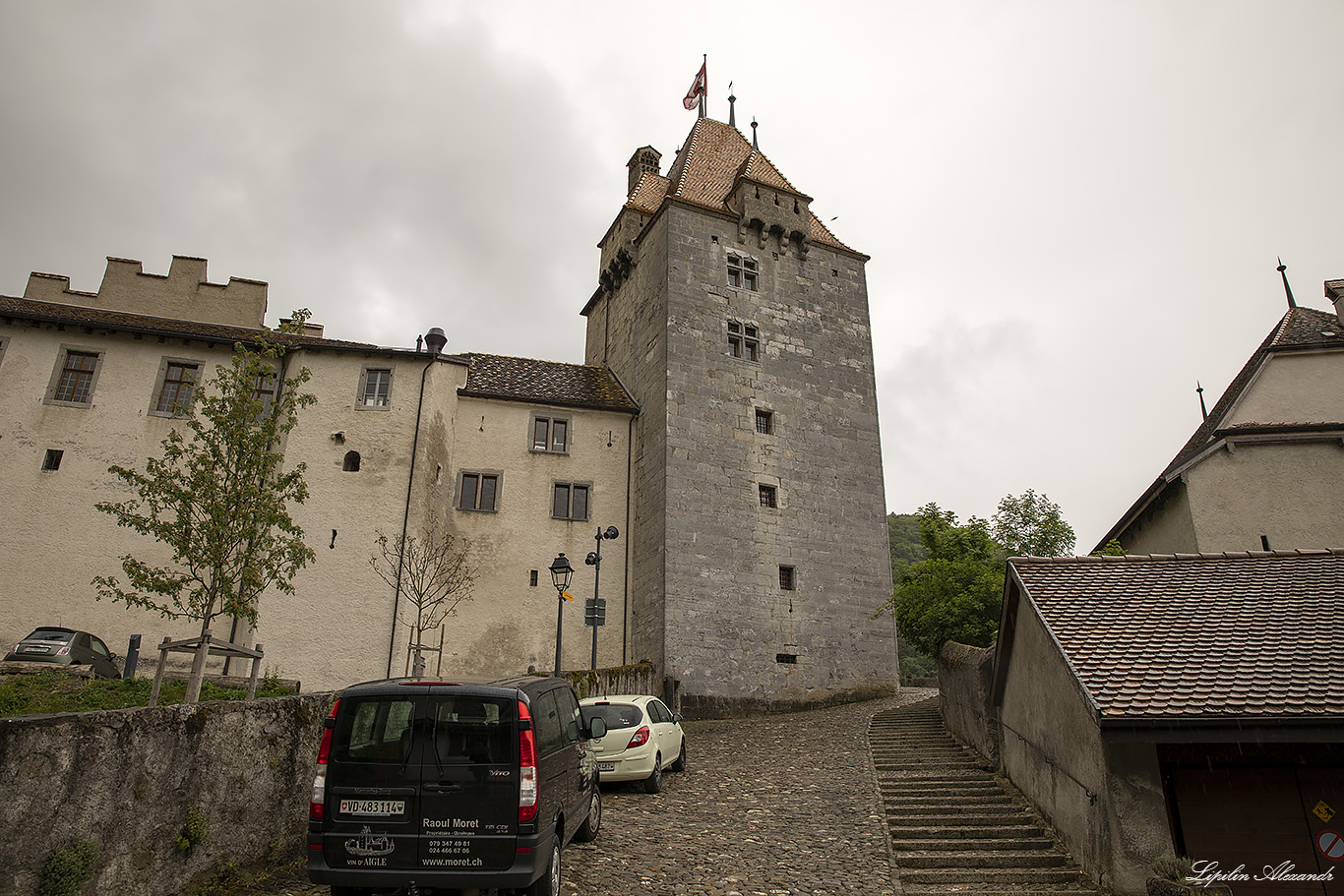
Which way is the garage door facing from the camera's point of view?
toward the camera

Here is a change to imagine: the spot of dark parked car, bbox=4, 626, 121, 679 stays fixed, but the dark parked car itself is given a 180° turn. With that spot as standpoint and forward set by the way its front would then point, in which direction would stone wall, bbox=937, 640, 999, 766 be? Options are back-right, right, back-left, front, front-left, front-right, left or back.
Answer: left

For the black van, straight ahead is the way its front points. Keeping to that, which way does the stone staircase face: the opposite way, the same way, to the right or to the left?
the opposite way

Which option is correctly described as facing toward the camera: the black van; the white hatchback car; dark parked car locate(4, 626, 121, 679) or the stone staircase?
the stone staircase

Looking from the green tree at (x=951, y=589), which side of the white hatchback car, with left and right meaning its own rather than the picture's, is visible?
front

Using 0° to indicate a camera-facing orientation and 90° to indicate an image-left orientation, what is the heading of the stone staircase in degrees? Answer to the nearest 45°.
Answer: approximately 0°

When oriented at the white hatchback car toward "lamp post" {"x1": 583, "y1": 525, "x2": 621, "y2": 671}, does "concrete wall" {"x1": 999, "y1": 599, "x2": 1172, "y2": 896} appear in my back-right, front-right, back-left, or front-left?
back-right

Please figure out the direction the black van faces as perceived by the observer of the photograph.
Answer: facing away from the viewer and to the right of the viewer

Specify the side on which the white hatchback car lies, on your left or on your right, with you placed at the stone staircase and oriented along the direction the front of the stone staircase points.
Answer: on your right

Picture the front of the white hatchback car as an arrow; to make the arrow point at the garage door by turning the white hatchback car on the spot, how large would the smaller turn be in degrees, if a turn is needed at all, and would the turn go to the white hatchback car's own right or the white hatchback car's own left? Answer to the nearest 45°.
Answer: approximately 90° to the white hatchback car's own right

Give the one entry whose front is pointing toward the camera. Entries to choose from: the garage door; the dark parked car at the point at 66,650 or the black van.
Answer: the garage door

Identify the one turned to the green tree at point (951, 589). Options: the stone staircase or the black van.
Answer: the black van
